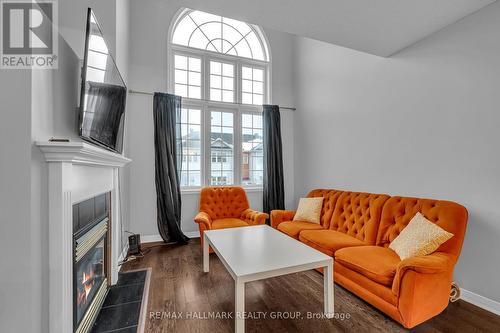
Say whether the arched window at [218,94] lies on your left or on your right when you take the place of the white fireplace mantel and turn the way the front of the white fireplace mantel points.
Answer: on your left

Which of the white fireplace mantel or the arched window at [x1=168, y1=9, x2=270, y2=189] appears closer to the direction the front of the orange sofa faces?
the white fireplace mantel

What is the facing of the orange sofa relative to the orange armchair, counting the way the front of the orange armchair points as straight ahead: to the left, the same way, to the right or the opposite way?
to the right

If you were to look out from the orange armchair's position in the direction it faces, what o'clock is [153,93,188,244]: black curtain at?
The black curtain is roughly at 3 o'clock from the orange armchair.

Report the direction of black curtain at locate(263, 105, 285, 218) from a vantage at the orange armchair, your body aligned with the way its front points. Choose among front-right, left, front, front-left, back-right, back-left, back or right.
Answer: back-left

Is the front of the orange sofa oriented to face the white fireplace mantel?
yes

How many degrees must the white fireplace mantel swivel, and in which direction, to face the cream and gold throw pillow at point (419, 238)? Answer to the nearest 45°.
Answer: approximately 45° to its left

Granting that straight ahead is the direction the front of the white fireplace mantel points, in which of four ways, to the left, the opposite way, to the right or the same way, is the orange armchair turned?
to the right

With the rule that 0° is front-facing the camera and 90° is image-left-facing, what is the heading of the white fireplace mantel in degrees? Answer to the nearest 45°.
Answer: approximately 315°

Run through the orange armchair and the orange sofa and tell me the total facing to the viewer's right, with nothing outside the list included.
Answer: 0

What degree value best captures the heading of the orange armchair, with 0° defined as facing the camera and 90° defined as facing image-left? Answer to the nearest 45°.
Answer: approximately 0°
